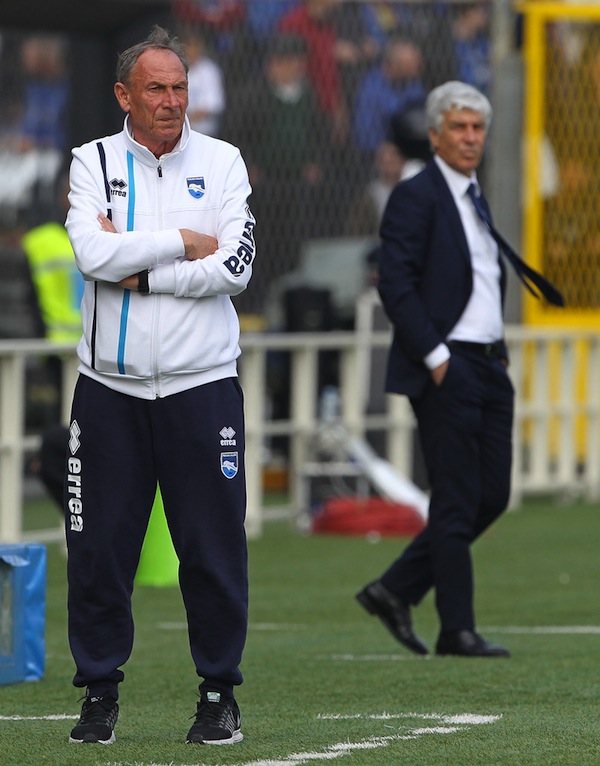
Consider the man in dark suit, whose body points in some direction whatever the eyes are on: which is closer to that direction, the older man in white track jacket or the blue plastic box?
the older man in white track jacket

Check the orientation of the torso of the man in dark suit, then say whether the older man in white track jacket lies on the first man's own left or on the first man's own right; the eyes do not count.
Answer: on the first man's own right

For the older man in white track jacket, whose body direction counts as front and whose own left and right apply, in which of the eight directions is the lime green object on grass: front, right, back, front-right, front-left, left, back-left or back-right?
back

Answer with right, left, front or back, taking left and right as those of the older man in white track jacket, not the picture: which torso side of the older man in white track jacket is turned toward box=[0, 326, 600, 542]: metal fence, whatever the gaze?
back

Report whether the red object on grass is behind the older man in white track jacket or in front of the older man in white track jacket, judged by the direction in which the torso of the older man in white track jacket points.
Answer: behind
